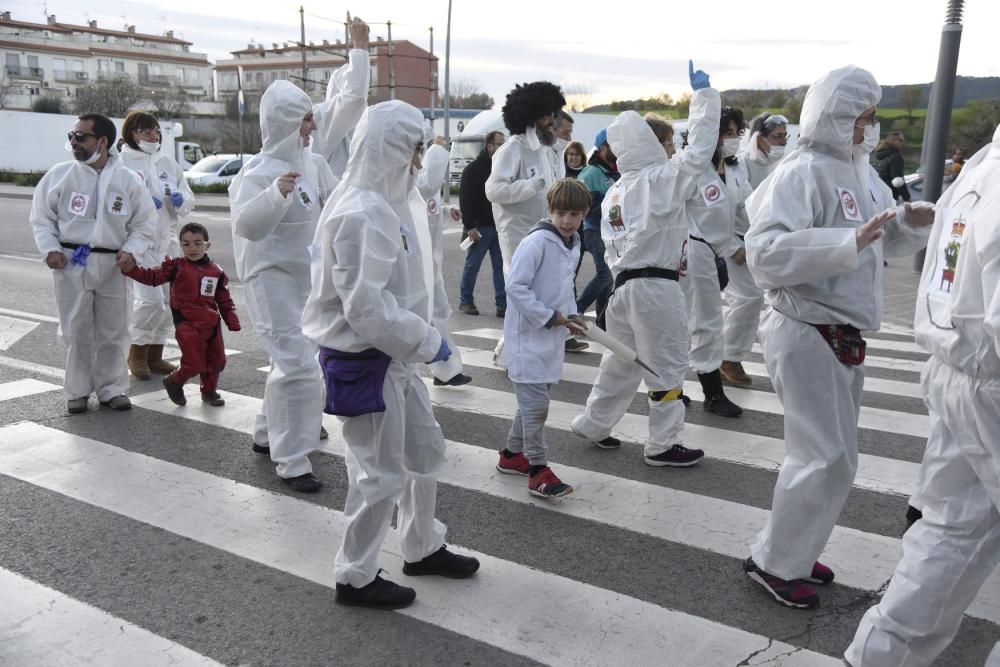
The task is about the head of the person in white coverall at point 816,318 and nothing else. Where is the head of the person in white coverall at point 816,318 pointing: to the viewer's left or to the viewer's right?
to the viewer's right

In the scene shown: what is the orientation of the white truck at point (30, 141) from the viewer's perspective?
to the viewer's right

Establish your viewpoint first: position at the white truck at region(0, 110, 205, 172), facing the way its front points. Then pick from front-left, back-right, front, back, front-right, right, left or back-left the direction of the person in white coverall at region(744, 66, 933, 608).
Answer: right

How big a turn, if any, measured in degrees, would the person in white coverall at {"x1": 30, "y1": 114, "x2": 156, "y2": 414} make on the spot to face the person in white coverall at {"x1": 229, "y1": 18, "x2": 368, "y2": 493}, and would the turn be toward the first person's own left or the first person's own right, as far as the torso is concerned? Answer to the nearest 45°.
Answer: approximately 45° to the first person's own left

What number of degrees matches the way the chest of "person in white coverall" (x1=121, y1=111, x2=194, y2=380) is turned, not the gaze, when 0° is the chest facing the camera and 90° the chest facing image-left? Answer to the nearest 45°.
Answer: approximately 315°

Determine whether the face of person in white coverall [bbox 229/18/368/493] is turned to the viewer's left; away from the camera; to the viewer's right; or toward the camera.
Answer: to the viewer's right

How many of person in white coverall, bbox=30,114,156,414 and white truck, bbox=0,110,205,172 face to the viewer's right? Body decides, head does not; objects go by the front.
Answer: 1

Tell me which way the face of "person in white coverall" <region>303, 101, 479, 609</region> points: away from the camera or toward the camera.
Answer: away from the camera

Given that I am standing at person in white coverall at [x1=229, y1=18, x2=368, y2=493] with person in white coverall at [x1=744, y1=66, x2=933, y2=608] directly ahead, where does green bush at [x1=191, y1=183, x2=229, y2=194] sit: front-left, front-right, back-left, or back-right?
back-left

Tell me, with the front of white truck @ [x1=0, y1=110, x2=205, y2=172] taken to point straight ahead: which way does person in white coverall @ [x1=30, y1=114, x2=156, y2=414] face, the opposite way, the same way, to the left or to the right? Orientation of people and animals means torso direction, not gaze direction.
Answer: to the right
